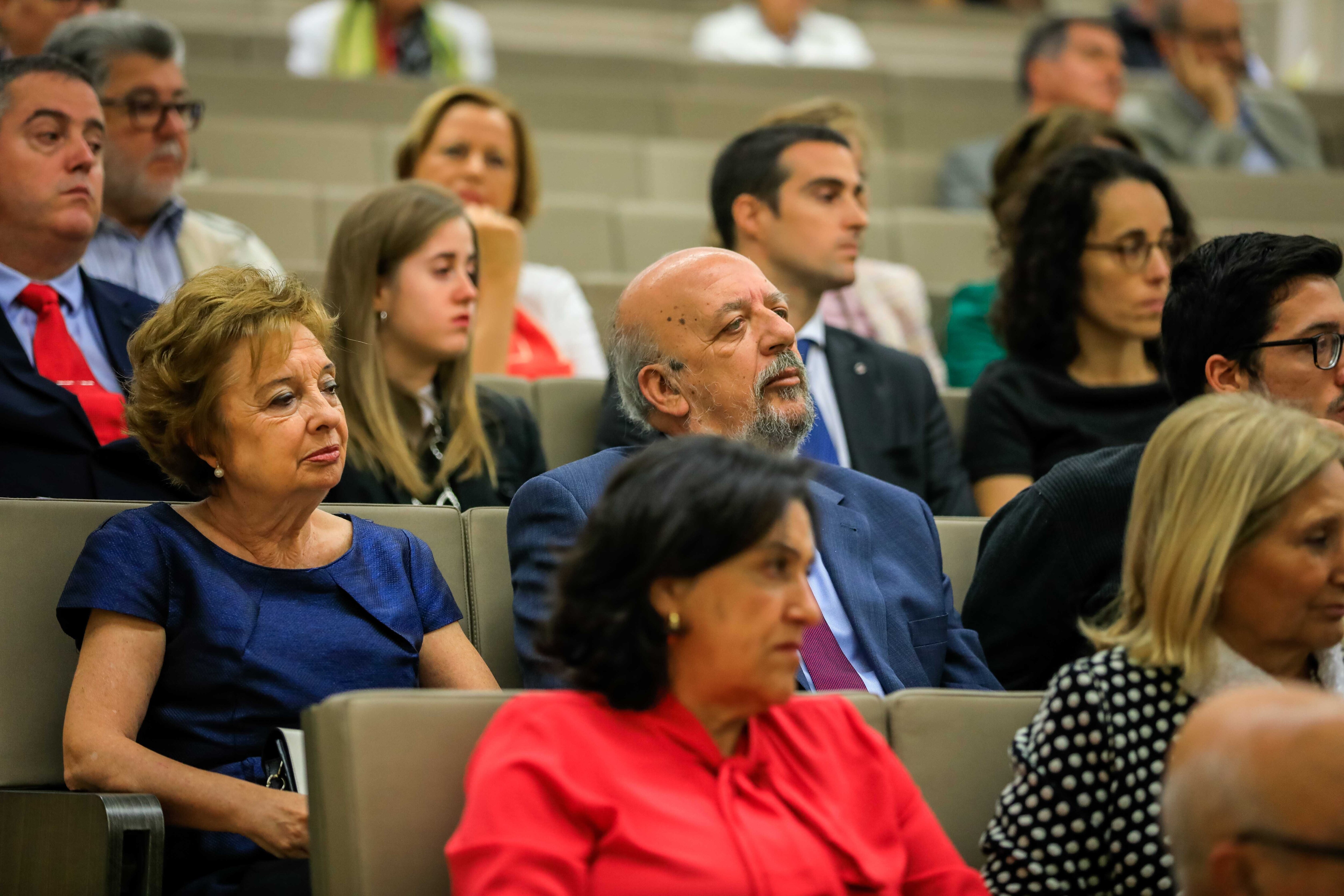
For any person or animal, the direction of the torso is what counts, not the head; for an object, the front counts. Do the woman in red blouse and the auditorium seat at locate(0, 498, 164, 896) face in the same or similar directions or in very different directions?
same or similar directions

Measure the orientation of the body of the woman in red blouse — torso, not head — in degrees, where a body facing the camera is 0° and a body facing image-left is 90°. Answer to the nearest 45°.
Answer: approximately 315°

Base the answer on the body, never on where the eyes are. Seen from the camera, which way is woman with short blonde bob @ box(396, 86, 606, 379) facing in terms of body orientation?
toward the camera

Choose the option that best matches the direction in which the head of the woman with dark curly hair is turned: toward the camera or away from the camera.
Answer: toward the camera

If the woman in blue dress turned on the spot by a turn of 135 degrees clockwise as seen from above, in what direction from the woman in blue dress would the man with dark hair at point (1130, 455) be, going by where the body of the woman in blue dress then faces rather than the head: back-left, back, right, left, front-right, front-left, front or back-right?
back

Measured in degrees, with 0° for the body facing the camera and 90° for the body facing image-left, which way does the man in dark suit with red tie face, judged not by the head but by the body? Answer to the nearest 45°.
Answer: approximately 315°

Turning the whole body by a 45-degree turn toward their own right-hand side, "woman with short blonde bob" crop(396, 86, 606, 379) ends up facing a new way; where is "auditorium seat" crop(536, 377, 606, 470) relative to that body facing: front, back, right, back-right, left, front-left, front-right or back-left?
front-left

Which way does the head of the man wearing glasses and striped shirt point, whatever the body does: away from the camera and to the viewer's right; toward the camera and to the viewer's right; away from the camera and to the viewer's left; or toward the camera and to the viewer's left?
toward the camera and to the viewer's right

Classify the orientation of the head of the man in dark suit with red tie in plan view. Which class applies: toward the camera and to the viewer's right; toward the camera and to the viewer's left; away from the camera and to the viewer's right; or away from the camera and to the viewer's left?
toward the camera and to the viewer's right

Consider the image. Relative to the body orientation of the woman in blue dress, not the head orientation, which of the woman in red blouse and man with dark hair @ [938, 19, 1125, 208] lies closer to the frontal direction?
the woman in red blouse

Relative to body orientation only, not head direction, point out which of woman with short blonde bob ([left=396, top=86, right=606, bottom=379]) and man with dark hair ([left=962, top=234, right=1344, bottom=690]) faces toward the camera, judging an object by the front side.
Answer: the woman with short blonde bob

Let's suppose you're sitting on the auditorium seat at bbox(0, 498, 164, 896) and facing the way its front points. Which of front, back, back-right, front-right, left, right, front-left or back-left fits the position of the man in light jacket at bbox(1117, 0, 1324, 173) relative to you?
left

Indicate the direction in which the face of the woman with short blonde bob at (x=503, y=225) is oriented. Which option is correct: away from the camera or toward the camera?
toward the camera

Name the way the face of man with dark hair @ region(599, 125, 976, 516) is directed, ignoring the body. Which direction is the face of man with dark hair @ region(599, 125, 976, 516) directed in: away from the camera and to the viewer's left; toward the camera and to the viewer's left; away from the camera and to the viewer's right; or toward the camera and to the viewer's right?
toward the camera and to the viewer's right

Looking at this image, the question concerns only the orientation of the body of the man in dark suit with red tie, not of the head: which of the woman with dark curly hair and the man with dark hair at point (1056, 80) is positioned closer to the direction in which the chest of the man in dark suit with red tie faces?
the woman with dark curly hair

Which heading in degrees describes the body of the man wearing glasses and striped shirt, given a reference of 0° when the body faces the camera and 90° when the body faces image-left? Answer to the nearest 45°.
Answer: approximately 315°

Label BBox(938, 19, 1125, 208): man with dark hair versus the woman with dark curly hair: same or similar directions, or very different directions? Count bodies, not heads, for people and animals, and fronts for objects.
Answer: same or similar directions

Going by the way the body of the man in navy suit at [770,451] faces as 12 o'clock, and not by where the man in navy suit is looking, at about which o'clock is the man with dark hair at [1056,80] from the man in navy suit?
The man with dark hair is roughly at 8 o'clock from the man in navy suit.
